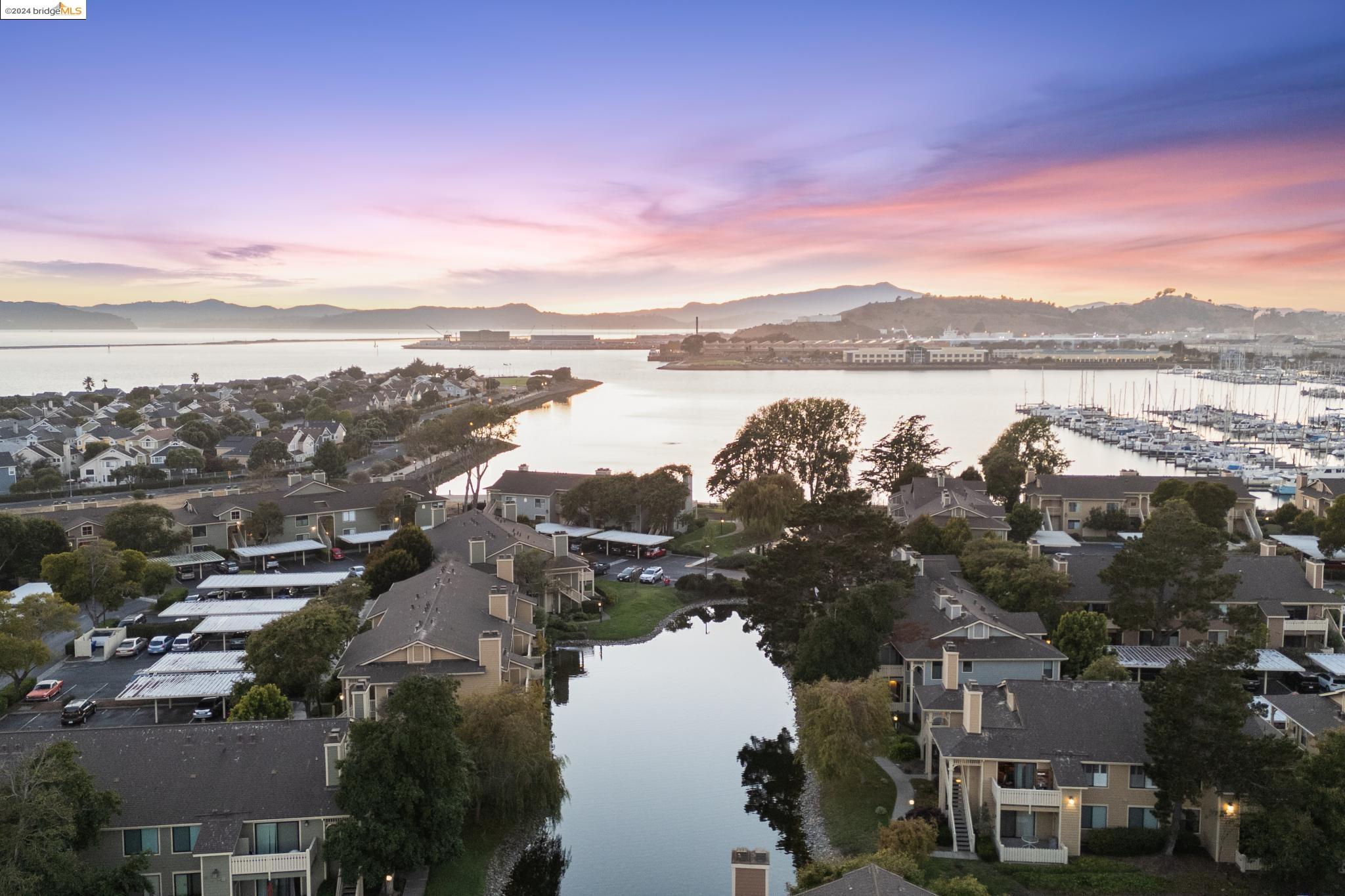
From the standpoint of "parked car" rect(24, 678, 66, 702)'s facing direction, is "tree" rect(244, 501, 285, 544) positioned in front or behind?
behind

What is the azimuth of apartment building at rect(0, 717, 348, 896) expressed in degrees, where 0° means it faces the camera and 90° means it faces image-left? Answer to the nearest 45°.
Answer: approximately 0°

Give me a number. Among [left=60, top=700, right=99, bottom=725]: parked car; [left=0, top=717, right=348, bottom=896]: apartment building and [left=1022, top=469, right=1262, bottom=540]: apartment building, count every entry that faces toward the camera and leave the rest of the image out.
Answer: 2

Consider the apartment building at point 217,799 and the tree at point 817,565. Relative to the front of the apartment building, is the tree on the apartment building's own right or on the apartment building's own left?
on the apartment building's own left

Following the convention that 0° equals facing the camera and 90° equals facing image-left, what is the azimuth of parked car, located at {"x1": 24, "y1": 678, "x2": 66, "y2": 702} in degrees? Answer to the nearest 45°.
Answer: approximately 45°

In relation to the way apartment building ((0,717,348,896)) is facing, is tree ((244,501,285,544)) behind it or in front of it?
behind
